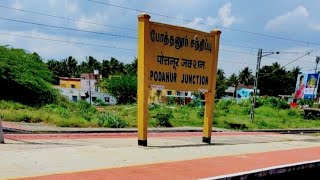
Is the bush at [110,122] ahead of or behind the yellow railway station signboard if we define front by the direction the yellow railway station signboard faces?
behind

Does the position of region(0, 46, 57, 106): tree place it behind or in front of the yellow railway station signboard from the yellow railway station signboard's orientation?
behind

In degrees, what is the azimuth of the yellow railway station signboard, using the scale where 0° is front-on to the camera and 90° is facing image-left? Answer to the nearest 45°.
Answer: approximately 315°

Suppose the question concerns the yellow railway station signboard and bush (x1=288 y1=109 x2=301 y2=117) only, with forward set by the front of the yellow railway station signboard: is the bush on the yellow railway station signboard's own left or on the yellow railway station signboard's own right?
on the yellow railway station signboard's own left
